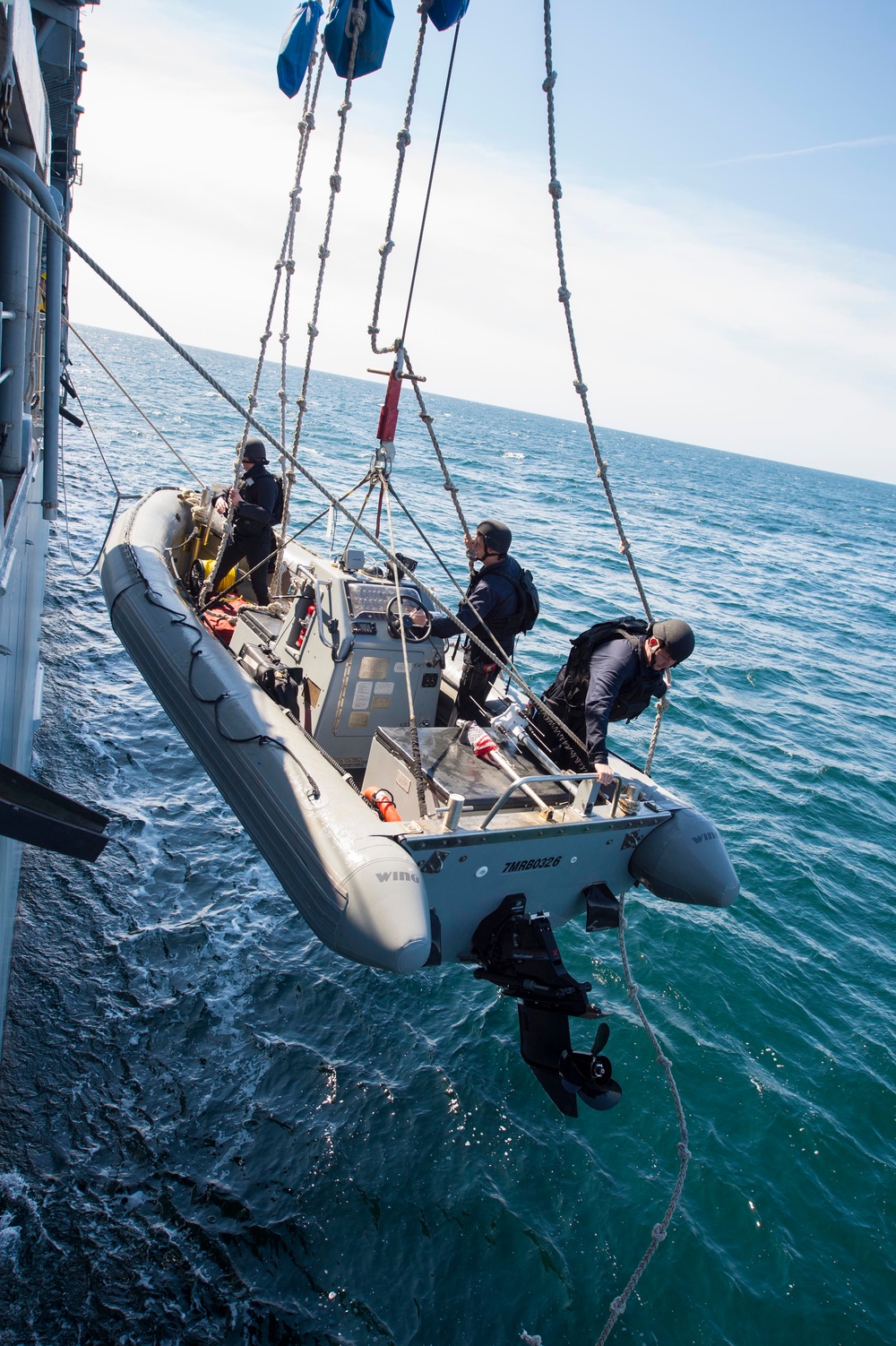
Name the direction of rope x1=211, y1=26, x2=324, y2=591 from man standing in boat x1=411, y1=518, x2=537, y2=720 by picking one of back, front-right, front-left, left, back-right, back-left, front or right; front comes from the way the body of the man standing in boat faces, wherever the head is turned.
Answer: front-right

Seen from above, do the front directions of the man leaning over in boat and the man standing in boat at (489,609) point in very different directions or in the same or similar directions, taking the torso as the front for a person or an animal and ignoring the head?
very different directions

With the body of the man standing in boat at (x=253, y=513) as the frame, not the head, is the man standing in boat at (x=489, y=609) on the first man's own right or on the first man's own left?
on the first man's own left

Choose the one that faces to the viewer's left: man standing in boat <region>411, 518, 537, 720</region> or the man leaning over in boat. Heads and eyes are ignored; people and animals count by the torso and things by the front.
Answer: the man standing in boat

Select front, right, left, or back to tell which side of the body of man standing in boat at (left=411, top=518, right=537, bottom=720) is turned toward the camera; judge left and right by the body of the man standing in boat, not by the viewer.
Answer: left

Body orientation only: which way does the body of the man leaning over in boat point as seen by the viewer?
to the viewer's right

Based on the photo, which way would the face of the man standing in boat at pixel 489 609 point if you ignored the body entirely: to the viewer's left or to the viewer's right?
to the viewer's left
